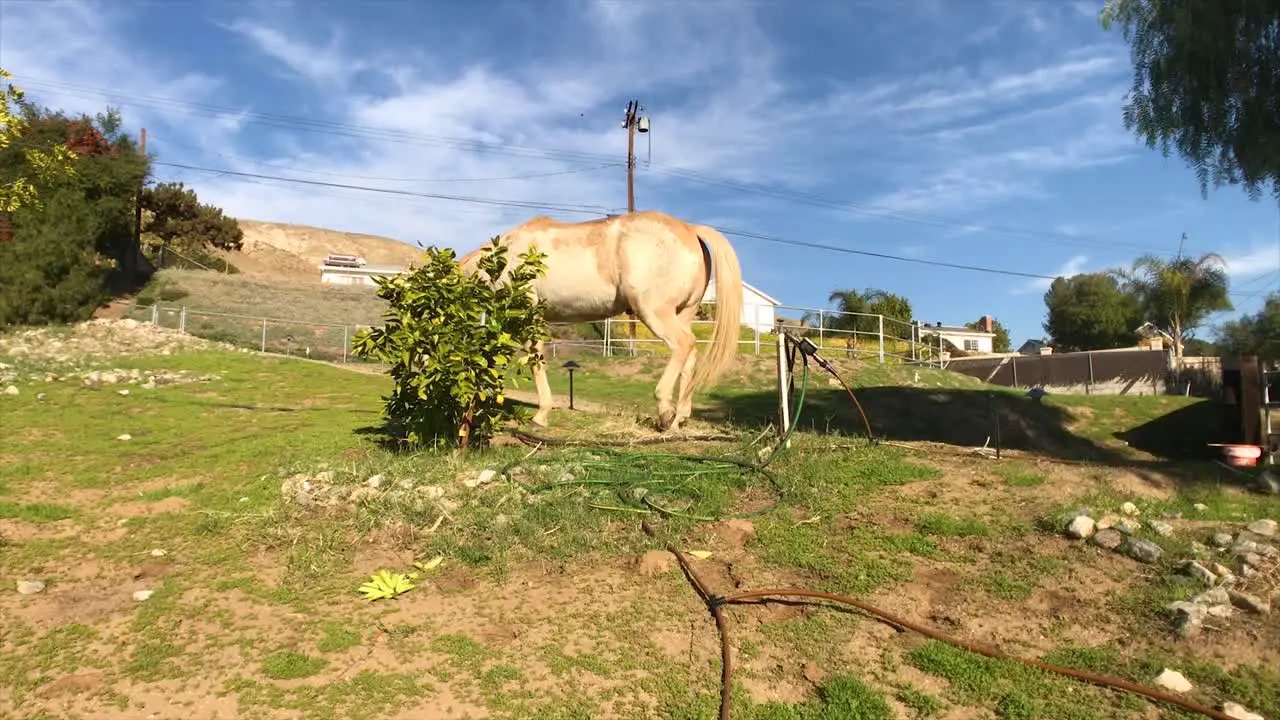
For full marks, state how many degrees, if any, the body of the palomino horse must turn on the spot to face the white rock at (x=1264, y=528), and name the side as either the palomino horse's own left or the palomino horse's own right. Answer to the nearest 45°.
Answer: approximately 135° to the palomino horse's own left

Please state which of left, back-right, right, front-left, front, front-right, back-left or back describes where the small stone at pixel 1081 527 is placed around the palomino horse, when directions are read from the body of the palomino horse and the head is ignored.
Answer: back-left

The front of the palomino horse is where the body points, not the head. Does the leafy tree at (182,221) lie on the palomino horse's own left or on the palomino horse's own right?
on the palomino horse's own right

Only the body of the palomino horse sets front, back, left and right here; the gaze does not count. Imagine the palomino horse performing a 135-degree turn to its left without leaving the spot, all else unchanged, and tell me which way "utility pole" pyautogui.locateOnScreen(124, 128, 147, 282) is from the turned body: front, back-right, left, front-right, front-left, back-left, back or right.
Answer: back

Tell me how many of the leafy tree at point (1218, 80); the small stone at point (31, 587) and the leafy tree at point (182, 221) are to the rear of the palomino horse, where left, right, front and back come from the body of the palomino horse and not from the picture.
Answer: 1

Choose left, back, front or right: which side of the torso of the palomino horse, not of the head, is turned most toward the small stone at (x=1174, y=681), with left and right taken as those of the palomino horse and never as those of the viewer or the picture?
left

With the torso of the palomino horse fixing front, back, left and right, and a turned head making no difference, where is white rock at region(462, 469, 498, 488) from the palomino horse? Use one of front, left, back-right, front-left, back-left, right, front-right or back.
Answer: front-left

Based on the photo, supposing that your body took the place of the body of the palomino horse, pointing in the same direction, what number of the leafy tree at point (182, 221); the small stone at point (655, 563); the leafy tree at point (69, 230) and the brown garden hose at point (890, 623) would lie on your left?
2

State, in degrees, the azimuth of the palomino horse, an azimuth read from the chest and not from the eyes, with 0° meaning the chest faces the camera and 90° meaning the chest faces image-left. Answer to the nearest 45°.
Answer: approximately 90°

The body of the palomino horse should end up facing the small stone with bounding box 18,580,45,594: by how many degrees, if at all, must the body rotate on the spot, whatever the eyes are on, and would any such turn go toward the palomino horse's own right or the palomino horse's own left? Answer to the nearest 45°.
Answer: approximately 45° to the palomino horse's own left

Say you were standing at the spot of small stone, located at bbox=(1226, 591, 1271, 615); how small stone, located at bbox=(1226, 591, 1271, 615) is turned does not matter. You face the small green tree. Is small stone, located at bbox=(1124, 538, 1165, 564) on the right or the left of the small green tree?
right

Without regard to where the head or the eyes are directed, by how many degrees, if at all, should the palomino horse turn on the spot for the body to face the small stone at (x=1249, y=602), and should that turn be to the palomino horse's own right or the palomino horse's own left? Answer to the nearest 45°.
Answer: approximately 135° to the palomino horse's own left

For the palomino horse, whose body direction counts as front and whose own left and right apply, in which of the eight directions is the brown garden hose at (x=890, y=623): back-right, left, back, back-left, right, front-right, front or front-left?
left

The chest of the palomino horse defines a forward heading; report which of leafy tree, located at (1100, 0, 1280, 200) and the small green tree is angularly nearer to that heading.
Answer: the small green tree

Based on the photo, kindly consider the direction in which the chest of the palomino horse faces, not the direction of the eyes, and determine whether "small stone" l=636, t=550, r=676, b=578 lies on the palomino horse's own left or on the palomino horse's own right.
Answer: on the palomino horse's own left
